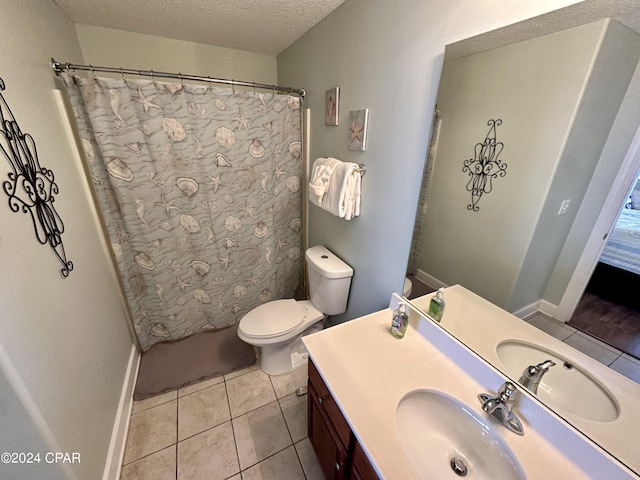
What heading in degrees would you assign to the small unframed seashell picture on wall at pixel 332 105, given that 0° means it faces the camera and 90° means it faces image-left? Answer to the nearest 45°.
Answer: approximately 45°

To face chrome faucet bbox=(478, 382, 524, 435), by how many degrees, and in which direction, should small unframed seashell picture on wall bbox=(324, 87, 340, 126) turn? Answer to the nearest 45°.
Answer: approximately 90° to its left

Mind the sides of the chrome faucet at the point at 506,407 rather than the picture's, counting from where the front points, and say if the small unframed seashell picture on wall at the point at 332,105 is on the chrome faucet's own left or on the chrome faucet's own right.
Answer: on the chrome faucet's own right

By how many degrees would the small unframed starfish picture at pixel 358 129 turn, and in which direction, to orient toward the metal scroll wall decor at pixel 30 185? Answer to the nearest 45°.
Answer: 0° — it already faces it

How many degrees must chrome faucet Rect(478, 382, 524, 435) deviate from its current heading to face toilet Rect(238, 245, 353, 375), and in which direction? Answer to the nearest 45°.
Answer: approximately 45° to its right

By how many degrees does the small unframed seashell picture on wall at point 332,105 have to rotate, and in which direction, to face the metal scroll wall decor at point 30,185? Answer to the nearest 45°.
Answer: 0° — it already faces it
